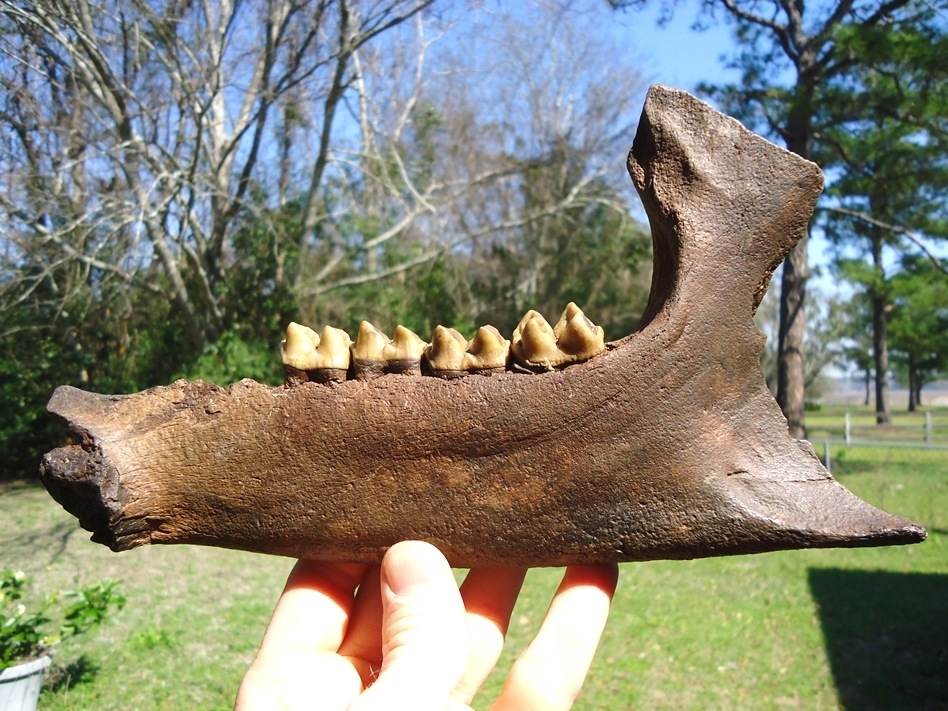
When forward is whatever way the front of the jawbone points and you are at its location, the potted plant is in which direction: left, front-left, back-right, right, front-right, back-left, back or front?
front-right

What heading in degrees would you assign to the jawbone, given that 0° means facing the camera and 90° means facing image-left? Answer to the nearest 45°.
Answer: approximately 90°
